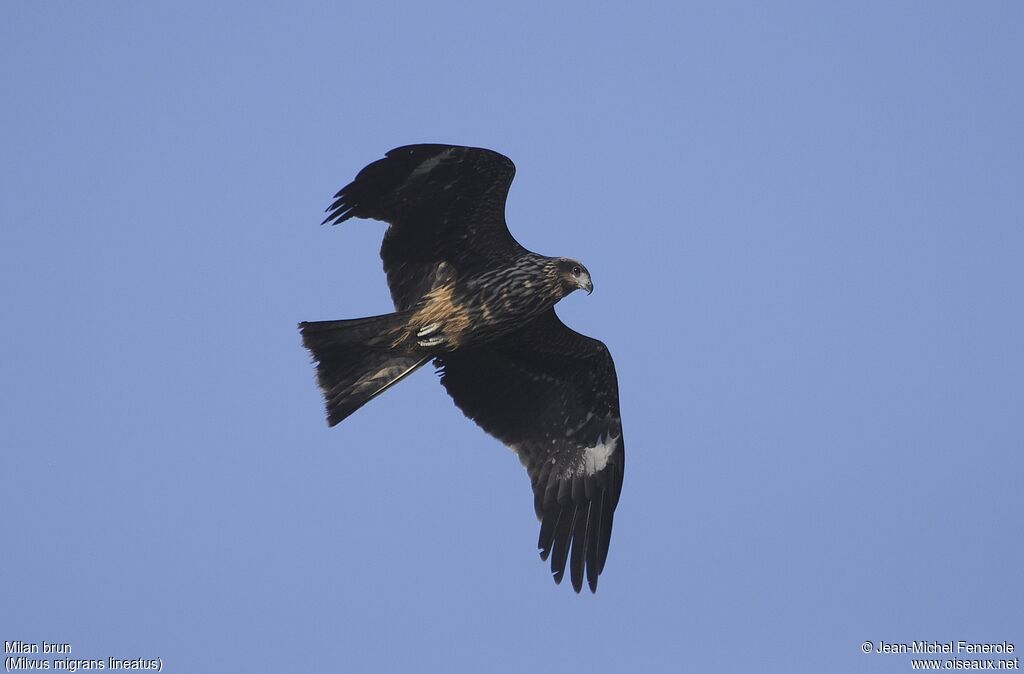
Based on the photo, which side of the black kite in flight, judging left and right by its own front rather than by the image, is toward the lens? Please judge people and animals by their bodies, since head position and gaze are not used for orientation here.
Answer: right
